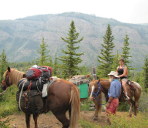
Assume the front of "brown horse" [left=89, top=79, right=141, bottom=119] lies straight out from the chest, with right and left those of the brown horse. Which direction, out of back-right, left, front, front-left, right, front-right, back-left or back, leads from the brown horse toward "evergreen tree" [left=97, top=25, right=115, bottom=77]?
right

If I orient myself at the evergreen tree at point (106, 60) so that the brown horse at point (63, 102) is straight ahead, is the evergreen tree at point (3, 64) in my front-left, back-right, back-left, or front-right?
front-right

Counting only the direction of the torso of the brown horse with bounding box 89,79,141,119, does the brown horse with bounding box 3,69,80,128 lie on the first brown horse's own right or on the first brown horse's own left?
on the first brown horse's own left

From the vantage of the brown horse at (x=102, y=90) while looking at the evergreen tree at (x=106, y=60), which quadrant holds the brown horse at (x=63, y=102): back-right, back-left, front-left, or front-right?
back-left

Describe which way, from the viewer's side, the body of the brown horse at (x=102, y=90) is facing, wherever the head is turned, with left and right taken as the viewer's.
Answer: facing to the left of the viewer

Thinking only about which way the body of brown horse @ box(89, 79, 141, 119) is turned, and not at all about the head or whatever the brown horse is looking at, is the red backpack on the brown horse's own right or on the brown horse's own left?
on the brown horse's own left

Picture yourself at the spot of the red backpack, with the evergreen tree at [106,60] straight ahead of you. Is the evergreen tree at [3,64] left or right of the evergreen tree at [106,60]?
left

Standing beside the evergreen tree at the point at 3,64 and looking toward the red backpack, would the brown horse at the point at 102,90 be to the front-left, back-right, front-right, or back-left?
front-left

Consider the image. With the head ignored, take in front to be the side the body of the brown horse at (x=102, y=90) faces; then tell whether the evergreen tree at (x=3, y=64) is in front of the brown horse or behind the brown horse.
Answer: in front
